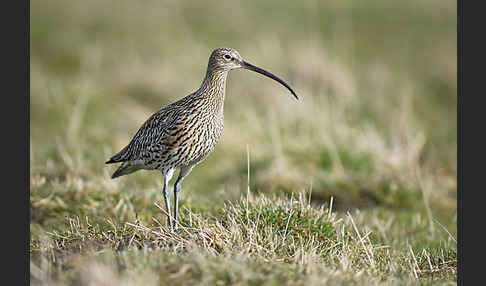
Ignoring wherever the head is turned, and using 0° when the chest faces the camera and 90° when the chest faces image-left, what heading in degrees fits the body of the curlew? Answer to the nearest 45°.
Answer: approximately 270°
